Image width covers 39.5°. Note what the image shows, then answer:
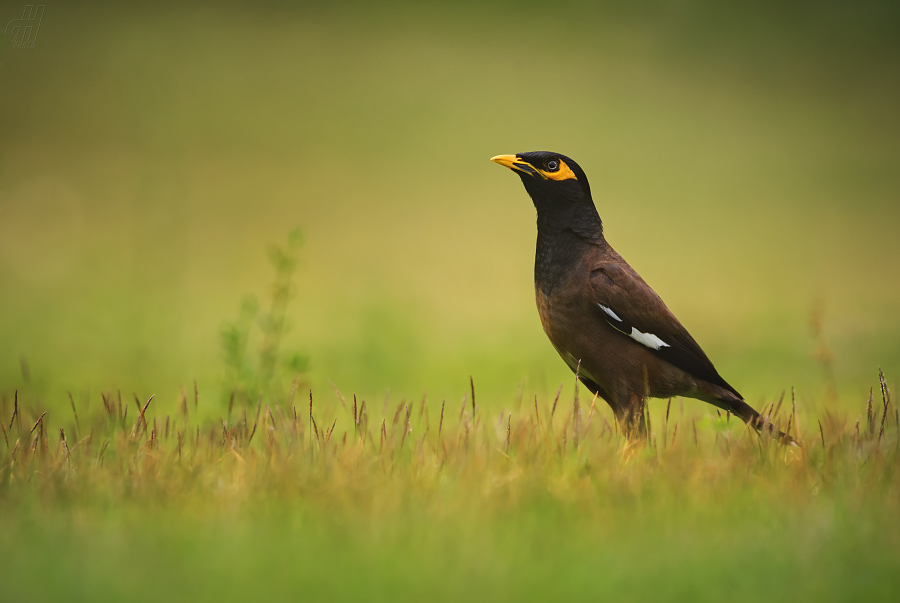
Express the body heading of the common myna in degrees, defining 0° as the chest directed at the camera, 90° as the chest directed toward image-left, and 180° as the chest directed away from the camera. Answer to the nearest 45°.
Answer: approximately 90°
